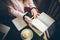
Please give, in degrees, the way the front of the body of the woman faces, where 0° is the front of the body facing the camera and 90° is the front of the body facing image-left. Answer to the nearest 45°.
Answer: approximately 315°
